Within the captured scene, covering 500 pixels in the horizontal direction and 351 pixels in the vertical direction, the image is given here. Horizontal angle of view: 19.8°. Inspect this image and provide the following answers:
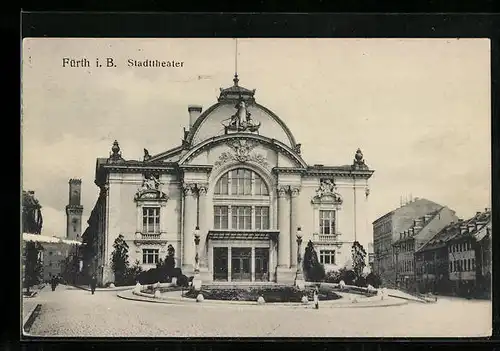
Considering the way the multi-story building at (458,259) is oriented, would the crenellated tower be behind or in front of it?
in front

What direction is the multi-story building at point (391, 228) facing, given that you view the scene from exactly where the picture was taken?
facing the viewer and to the left of the viewer

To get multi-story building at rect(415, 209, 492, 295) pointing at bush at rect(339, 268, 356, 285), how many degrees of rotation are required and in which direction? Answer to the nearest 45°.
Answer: approximately 45° to its right

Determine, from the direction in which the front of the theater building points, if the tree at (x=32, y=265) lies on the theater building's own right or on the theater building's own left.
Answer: on the theater building's own right

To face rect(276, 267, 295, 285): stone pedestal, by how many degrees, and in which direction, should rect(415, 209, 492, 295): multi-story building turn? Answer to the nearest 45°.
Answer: approximately 45° to its right

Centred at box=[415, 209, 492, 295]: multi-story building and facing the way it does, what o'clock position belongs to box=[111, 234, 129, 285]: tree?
The tree is roughly at 1 o'clock from the multi-story building.

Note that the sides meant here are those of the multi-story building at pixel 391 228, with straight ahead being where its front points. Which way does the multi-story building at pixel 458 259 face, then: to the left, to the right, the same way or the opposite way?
the same way

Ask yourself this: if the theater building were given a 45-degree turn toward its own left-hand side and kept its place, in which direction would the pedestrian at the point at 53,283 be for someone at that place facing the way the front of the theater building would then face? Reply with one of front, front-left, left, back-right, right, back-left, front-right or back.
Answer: back-right

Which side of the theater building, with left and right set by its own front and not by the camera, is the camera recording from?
front

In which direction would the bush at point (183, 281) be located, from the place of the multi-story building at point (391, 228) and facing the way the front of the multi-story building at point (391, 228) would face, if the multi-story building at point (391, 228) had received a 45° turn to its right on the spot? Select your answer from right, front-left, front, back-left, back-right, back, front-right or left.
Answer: front

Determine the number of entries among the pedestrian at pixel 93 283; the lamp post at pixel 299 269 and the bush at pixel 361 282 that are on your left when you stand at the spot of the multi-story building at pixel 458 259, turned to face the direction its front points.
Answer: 0

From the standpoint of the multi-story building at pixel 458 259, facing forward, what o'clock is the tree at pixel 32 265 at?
The tree is roughly at 1 o'clock from the multi-story building.

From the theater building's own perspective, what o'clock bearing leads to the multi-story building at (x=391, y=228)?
The multi-story building is roughly at 9 o'clock from the theater building.

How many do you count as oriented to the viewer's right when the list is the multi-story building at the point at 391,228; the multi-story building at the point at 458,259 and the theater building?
0

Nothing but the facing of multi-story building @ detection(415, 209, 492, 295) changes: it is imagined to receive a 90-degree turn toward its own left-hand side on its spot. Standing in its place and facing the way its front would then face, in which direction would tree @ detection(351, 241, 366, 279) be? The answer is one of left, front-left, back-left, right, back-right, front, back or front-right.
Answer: back-right
